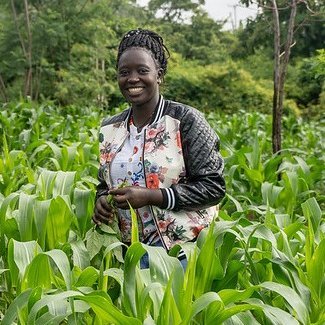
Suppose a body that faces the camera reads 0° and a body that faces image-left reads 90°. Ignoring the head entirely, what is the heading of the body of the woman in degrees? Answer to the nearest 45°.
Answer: approximately 45°
